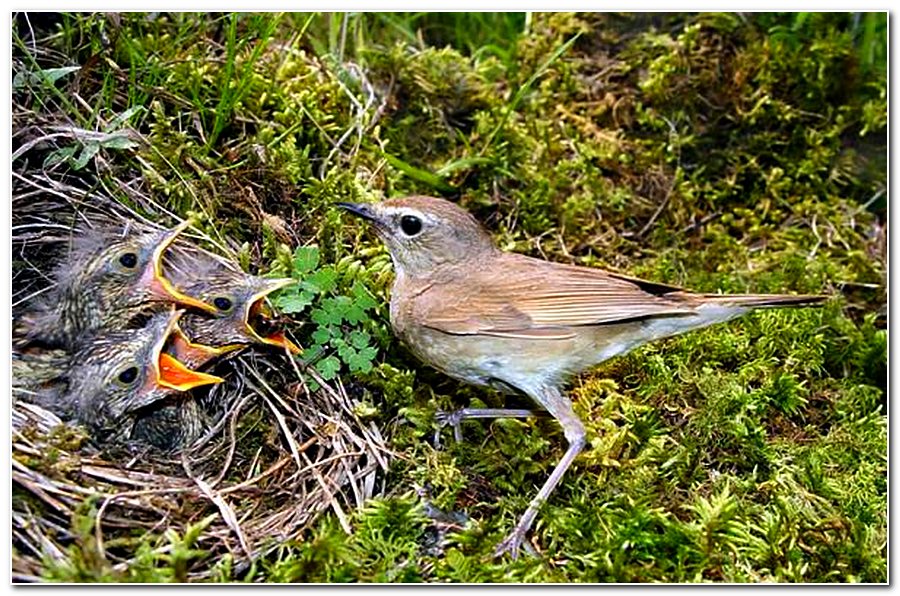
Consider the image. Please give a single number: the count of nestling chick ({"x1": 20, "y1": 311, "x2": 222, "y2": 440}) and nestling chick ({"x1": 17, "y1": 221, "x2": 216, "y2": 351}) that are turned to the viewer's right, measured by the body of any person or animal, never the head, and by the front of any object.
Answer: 2

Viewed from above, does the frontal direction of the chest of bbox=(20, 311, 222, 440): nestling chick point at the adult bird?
yes

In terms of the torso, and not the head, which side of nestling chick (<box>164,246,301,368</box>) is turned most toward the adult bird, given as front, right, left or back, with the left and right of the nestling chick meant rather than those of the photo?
front

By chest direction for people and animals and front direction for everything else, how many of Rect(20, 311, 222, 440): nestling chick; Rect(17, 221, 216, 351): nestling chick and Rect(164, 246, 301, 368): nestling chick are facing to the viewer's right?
3

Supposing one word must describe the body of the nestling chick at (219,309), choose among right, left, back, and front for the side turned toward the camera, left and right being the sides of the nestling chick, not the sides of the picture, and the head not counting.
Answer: right

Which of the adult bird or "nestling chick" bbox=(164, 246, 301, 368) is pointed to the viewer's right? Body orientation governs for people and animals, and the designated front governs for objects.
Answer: the nestling chick

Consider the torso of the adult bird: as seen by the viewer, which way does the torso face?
to the viewer's left

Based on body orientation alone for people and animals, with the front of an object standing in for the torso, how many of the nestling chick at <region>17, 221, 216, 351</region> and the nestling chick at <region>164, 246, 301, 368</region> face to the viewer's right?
2

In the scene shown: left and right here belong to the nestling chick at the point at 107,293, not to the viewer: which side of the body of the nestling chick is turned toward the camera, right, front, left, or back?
right

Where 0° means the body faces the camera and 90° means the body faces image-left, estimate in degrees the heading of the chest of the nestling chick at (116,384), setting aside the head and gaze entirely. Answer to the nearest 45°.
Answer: approximately 270°

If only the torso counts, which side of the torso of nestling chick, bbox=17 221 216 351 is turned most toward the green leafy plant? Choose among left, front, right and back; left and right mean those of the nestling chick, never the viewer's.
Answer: front

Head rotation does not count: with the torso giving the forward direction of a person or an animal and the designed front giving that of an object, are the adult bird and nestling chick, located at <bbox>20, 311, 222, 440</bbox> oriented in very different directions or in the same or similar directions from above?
very different directions
